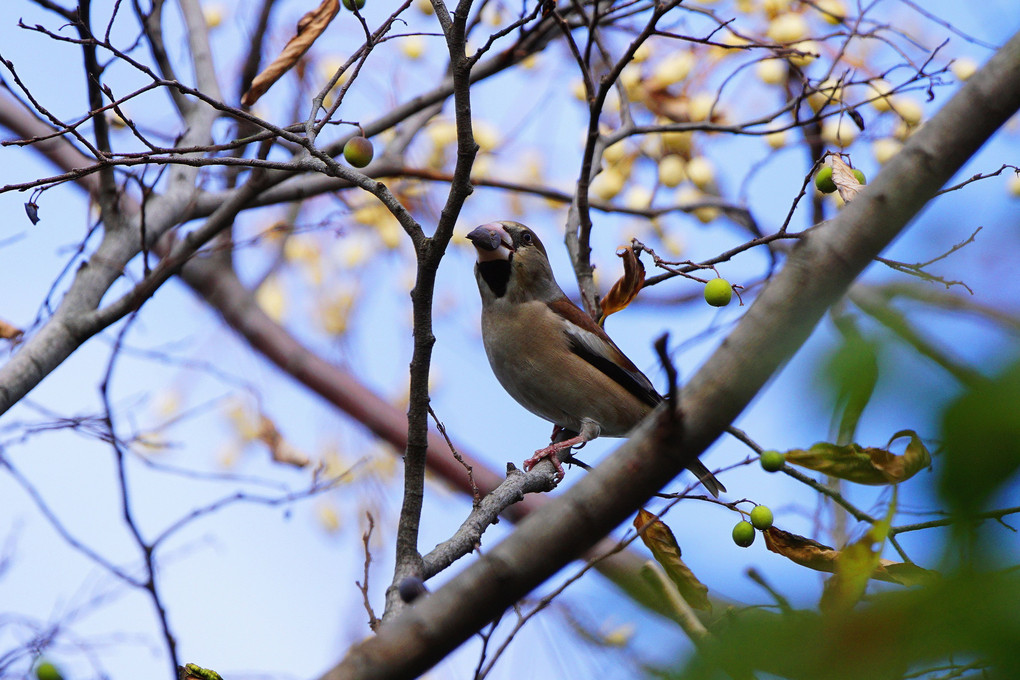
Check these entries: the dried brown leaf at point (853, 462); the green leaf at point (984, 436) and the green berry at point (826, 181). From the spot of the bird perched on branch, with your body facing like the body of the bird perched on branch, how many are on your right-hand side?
0

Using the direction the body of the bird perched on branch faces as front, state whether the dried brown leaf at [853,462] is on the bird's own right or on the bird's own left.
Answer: on the bird's own left

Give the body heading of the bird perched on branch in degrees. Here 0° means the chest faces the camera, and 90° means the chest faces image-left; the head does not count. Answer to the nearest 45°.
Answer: approximately 45°

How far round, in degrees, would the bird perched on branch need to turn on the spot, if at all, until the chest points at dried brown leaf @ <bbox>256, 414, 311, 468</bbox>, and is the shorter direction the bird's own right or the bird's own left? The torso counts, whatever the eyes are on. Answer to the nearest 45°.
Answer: approximately 45° to the bird's own right

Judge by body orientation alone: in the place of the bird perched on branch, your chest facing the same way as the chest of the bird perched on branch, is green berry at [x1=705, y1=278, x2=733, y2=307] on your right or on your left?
on your left

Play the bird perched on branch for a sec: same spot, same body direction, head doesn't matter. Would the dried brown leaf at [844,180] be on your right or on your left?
on your left

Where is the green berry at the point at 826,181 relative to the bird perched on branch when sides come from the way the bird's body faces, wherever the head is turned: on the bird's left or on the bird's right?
on the bird's left
